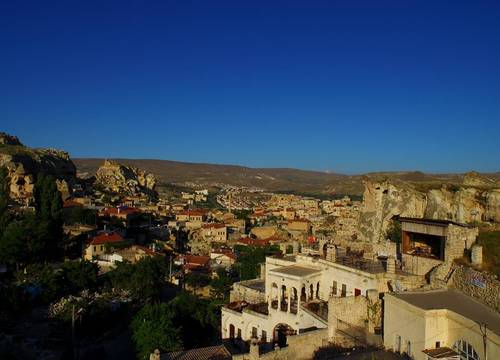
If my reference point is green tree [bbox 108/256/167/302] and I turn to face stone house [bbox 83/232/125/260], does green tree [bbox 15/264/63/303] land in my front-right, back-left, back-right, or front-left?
front-left

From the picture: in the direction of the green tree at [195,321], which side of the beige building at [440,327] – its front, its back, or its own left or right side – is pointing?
right

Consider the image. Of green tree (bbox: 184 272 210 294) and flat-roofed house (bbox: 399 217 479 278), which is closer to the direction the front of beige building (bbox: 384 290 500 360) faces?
the green tree

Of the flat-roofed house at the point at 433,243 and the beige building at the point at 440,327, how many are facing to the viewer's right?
0

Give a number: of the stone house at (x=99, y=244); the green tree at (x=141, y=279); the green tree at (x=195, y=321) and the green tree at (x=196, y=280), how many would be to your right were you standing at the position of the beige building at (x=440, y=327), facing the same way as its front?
4

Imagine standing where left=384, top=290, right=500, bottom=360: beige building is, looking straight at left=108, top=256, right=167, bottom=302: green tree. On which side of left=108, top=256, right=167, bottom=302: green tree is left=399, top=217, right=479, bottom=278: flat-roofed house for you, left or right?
right

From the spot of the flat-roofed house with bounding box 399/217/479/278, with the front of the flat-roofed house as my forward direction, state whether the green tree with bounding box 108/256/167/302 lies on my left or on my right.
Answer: on my right

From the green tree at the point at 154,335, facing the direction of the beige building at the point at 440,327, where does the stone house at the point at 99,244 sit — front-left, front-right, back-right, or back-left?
back-left

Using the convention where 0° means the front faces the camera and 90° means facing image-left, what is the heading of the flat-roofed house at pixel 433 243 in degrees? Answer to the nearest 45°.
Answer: approximately 45°

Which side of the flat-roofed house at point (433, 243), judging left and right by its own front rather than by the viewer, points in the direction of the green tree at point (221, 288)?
right

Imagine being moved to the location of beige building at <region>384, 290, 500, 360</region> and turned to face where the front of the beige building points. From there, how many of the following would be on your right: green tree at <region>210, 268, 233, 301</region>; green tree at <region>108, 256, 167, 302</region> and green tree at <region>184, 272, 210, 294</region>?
3

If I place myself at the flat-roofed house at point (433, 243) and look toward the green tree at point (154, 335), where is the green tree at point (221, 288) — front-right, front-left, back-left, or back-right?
front-right

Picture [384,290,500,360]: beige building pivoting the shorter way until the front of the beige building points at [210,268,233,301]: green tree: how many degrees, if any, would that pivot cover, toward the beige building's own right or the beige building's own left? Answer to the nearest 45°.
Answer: approximately 90° to the beige building's own right

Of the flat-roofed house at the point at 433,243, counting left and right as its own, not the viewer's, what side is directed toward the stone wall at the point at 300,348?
front

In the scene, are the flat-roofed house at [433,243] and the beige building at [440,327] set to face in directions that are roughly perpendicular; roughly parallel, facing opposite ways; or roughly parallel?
roughly parallel

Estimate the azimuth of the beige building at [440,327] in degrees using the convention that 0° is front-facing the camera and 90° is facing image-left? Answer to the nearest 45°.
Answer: approximately 45°

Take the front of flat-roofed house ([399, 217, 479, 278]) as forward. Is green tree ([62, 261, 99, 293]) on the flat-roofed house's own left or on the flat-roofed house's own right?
on the flat-roofed house's own right

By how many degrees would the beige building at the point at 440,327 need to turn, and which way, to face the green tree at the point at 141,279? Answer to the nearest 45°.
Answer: approximately 90° to its right
